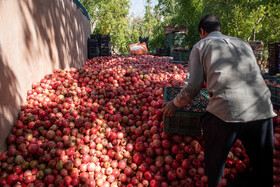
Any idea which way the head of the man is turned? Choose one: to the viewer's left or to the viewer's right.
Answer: to the viewer's left

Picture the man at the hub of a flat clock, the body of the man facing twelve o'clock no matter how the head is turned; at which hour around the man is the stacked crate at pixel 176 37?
The stacked crate is roughly at 1 o'clock from the man.

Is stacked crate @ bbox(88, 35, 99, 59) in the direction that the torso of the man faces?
yes

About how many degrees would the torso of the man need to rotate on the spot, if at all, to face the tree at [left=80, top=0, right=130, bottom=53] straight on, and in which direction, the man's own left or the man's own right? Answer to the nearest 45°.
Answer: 0° — they already face it

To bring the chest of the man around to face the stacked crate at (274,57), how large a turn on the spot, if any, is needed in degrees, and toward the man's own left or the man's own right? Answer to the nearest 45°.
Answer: approximately 45° to the man's own right

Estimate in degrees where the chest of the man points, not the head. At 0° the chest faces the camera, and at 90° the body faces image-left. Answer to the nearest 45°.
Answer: approximately 135°
